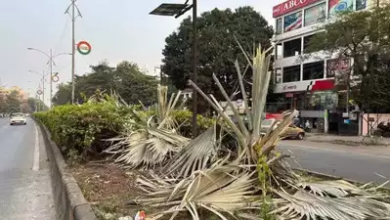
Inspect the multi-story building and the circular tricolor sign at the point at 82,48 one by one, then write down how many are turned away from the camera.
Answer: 0

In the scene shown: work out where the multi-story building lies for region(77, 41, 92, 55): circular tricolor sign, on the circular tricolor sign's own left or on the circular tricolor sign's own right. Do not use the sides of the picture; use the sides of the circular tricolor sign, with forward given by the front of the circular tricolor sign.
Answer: on the circular tricolor sign's own left

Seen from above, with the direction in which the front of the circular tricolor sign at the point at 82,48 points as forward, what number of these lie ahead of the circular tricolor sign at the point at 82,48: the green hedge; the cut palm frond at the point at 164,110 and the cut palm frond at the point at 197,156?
3

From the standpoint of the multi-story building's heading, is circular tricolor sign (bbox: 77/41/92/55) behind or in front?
in front

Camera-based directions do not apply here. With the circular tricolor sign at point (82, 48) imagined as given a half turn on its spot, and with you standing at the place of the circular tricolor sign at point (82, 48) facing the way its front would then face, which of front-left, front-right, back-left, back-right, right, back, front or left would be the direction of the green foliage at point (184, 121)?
back

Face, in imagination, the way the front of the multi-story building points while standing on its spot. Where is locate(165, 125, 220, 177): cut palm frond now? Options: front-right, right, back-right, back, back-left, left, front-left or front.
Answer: front-left

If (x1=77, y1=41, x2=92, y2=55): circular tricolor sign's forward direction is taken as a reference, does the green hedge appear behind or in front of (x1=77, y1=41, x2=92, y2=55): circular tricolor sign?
in front

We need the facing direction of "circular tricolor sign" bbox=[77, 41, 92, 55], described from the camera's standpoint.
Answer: facing the viewer

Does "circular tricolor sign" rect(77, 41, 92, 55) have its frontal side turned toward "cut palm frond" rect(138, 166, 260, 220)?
yes
